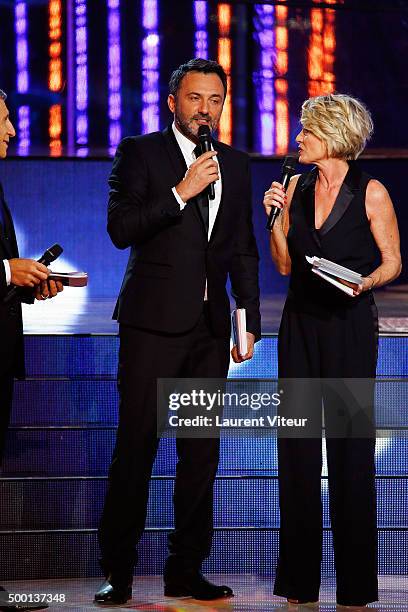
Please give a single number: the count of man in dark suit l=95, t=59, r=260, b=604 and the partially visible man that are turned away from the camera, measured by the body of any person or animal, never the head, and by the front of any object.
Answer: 0

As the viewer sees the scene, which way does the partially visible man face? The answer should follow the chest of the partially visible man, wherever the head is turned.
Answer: to the viewer's right

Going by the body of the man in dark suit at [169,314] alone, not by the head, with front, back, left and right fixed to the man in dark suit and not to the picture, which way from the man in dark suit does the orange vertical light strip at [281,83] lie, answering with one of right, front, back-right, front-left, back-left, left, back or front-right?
back-left

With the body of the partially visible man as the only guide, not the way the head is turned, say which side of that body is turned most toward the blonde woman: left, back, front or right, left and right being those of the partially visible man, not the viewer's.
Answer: front

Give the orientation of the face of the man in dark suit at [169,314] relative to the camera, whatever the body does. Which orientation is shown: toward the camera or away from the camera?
toward the camera

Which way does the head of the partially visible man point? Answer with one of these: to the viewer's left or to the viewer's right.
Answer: to the viewer's right

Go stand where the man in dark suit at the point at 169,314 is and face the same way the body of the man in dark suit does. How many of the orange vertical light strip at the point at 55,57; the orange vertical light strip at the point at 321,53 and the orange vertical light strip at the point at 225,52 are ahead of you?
0

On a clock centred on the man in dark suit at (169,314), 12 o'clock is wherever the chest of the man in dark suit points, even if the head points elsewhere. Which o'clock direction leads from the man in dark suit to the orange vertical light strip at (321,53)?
The orange vertical light strip is roughly at 8 o'clock from the man in dark suit.

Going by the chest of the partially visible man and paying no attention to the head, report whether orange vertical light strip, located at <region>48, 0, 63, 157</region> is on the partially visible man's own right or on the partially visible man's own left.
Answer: on the partially visible man's own left

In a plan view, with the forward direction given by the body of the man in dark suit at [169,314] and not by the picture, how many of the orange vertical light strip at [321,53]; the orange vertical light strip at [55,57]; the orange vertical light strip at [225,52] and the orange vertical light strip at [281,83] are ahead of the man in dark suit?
0

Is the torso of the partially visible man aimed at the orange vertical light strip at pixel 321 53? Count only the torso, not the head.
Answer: no

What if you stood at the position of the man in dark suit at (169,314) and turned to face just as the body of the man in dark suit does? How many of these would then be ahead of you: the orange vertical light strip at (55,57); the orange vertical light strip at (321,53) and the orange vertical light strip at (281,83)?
0

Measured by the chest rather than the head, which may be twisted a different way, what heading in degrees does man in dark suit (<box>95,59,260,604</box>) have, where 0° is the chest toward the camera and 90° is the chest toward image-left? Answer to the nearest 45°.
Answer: approximately 315°

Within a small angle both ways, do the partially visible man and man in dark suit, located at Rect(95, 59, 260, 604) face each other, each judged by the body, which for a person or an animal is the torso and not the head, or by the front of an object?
no

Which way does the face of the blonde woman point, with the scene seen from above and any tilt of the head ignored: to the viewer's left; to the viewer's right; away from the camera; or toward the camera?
to the viewer's left
